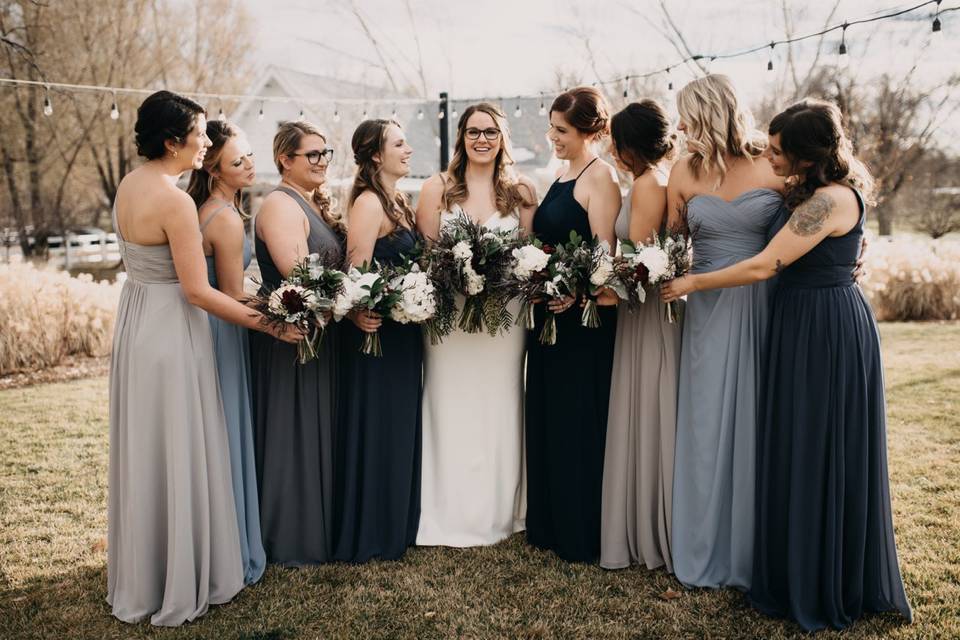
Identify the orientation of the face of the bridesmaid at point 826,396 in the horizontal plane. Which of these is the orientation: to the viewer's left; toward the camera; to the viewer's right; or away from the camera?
to the viewer's left

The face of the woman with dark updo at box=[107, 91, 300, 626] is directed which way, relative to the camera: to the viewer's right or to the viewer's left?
to the viewer's right

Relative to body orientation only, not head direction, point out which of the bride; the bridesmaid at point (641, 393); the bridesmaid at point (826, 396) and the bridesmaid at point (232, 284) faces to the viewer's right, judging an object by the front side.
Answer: the bridesmaid at point (232, 284)

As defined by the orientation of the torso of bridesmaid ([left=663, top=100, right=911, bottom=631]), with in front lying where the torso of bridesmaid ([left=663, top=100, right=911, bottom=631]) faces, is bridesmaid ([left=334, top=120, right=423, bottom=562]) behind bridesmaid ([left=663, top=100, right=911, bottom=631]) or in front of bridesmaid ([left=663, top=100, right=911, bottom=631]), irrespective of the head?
in front

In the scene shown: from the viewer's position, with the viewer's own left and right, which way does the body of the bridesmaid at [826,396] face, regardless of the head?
facing to the left of the viewer

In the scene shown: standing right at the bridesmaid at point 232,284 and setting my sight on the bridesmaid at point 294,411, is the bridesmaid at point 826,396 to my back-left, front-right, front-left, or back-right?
front-right

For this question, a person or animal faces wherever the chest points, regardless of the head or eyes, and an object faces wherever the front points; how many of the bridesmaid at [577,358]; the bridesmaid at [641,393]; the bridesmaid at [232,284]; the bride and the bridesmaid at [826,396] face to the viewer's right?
1

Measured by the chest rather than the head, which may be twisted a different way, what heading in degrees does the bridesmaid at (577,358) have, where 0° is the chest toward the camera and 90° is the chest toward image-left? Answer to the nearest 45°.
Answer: approximately 45°

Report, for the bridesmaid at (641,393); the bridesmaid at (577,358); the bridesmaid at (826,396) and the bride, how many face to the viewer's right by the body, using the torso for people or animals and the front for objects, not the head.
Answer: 0

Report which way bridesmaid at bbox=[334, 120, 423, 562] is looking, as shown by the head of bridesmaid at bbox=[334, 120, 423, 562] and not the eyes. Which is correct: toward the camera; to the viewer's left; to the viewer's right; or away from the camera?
to the viewer's right

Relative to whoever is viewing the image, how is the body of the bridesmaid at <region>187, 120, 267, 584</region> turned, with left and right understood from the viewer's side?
facing to the right of the viewer

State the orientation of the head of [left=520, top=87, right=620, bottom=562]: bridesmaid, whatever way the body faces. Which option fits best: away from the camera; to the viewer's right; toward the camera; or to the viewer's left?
to the viewer's left

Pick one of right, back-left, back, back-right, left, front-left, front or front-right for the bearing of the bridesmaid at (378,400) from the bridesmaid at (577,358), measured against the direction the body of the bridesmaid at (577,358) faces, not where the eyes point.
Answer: front-right

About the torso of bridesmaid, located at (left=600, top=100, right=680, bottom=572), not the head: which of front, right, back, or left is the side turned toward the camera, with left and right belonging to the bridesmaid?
left

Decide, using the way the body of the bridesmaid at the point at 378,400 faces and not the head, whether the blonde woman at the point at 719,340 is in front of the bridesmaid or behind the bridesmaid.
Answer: in front

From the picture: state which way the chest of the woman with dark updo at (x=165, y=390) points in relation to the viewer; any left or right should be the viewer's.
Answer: facing away from the viewer and to the right of the viewer

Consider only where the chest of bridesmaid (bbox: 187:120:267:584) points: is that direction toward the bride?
yes

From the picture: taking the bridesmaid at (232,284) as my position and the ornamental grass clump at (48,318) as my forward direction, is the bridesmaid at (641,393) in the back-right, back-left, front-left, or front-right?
back-right
